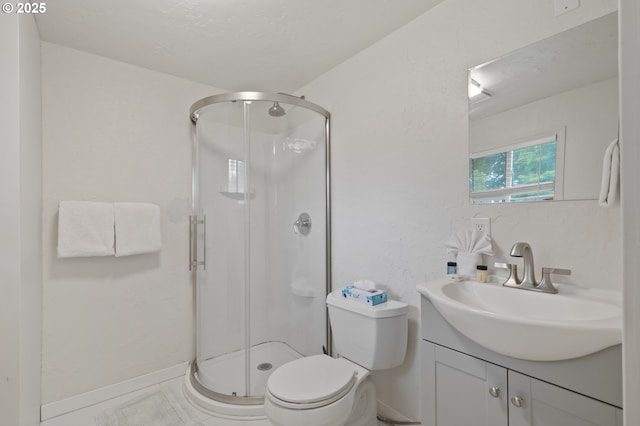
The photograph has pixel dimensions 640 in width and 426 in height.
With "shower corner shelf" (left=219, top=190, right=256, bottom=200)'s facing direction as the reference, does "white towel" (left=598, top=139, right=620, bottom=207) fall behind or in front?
in front

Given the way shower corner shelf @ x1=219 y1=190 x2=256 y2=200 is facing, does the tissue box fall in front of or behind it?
in front

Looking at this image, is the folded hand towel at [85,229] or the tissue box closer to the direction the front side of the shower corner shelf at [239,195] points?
the tissue box

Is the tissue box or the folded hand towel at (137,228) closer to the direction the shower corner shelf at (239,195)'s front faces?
the tissue box

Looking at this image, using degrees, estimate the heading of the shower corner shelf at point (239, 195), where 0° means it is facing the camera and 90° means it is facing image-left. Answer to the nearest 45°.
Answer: approximately 0°

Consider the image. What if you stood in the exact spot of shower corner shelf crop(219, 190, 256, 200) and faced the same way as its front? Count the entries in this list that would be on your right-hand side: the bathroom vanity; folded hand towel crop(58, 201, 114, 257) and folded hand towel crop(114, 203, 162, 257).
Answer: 2

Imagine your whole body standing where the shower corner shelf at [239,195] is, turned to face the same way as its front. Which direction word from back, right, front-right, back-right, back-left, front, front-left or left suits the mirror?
front-left

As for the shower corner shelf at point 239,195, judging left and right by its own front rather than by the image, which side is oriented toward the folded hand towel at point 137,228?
right

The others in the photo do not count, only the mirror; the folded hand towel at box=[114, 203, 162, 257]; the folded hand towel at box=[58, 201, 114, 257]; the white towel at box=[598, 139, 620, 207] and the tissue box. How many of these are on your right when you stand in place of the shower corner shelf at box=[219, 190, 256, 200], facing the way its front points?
2

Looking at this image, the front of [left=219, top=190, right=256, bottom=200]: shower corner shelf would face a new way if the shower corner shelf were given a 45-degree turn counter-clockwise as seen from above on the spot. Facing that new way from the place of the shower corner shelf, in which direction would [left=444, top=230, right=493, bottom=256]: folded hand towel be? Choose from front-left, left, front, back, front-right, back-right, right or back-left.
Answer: front

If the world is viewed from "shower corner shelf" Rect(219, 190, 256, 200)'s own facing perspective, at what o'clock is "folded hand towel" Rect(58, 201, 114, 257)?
The folded hand towel is roughly at 3 o'clock from the shower corner shelf.
